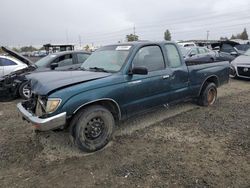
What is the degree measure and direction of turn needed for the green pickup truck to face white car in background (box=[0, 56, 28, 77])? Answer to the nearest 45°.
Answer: approximately 90° to its right

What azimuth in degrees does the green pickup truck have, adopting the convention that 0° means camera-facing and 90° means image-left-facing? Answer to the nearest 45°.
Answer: approximately 45°

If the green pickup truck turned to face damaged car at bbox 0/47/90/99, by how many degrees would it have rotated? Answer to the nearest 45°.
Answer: approximately 90° to its right

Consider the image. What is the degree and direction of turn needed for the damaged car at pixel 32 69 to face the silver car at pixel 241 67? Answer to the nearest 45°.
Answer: approximately 135° to its left

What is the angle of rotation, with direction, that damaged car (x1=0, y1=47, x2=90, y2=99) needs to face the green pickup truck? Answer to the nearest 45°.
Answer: approximately 45° to its left

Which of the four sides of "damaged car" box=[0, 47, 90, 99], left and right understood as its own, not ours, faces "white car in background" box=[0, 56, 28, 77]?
right

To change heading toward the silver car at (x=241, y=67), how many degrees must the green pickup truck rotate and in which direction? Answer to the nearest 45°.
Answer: approximately 180°
